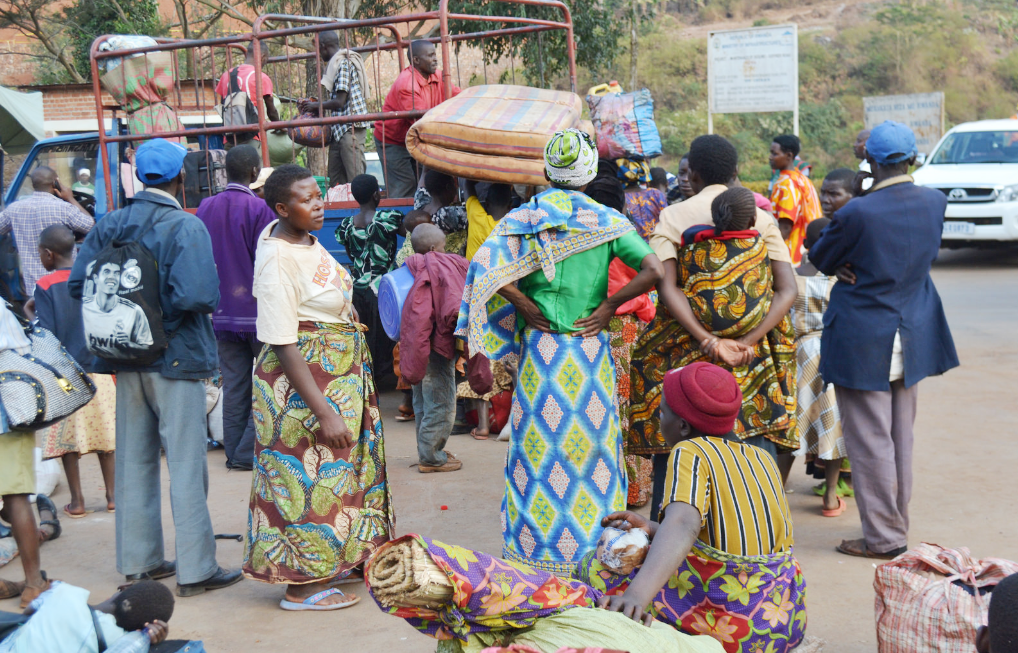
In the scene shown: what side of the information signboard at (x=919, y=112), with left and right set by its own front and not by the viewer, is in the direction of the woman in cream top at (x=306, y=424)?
front

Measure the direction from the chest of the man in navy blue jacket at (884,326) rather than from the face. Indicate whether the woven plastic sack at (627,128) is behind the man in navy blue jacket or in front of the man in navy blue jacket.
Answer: in front

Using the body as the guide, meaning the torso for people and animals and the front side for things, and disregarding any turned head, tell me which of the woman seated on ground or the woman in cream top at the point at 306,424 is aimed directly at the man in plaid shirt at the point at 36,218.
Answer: the woman seated on ground

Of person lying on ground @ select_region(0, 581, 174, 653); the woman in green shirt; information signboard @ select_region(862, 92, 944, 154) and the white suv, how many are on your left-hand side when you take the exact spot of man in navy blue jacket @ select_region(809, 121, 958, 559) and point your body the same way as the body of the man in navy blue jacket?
2

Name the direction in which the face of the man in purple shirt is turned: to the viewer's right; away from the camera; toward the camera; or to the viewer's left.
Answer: away from the camera

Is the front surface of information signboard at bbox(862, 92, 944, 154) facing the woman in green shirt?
yes

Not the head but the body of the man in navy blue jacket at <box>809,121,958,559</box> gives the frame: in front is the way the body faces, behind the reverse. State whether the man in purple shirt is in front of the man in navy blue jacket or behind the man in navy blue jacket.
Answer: in front

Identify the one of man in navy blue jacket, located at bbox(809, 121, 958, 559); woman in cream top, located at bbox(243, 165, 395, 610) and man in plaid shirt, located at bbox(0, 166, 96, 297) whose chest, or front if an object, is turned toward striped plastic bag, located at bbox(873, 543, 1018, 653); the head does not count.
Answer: the woman in cream top

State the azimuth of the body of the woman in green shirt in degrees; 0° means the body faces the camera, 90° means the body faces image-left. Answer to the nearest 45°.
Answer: approximately 180°

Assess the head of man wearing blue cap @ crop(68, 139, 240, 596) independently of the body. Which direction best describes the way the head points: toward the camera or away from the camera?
away from the camera

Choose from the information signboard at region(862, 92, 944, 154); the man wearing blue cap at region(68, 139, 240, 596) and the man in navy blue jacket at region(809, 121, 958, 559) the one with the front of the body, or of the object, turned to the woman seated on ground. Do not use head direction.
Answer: the information signboard

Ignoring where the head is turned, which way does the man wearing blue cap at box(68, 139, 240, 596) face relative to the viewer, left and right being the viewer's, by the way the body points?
facing away from the viewer and to the right of the viewer
